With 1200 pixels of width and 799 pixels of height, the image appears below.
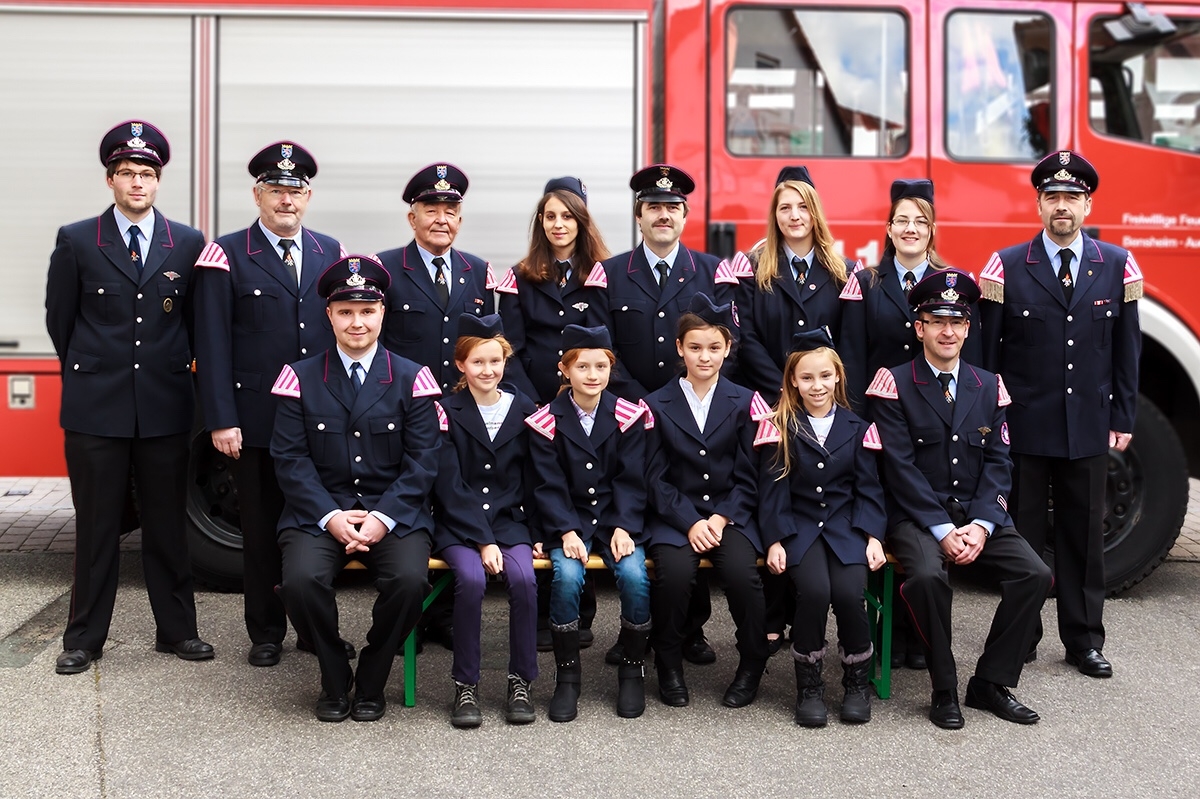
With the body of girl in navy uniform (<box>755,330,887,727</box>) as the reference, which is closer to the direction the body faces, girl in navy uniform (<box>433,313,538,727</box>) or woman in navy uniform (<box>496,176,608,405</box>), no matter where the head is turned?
the girl in navy uniform

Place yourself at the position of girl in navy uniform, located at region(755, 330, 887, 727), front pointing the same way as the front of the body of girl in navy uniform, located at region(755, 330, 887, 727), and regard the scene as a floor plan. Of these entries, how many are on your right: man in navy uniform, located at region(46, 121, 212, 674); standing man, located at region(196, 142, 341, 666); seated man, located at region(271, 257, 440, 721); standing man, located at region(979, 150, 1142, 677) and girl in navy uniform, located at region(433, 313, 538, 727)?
4

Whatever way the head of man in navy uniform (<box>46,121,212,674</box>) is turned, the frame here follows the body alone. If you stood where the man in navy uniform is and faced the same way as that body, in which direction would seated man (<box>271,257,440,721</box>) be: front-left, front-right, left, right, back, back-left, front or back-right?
front-left

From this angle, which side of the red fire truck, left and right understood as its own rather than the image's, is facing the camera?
right

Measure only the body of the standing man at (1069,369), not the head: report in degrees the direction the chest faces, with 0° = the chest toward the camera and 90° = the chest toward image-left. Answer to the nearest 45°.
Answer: approximately 0°

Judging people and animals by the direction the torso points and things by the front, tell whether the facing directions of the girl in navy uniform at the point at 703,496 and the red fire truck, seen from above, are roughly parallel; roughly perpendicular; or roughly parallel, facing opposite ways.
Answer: roughly perpendicular

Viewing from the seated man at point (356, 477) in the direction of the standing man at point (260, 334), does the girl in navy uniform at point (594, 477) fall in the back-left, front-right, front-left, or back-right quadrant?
back-right

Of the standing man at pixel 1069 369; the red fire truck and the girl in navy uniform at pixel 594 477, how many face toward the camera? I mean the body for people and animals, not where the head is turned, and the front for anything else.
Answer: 2

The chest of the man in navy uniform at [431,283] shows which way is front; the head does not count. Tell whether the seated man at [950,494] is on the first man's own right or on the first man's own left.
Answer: on the first man's own left

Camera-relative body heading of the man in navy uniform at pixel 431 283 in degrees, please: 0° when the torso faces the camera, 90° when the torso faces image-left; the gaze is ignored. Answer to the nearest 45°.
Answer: approximately 0°
